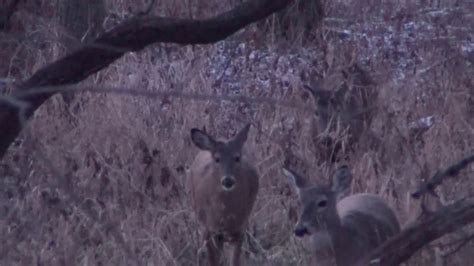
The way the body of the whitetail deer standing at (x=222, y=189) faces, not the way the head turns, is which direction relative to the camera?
toward the camera

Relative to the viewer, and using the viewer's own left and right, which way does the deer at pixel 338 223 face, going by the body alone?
facing the viewer and to the left of the viewer

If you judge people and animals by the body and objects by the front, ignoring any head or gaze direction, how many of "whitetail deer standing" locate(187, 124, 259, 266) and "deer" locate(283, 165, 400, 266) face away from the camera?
0
